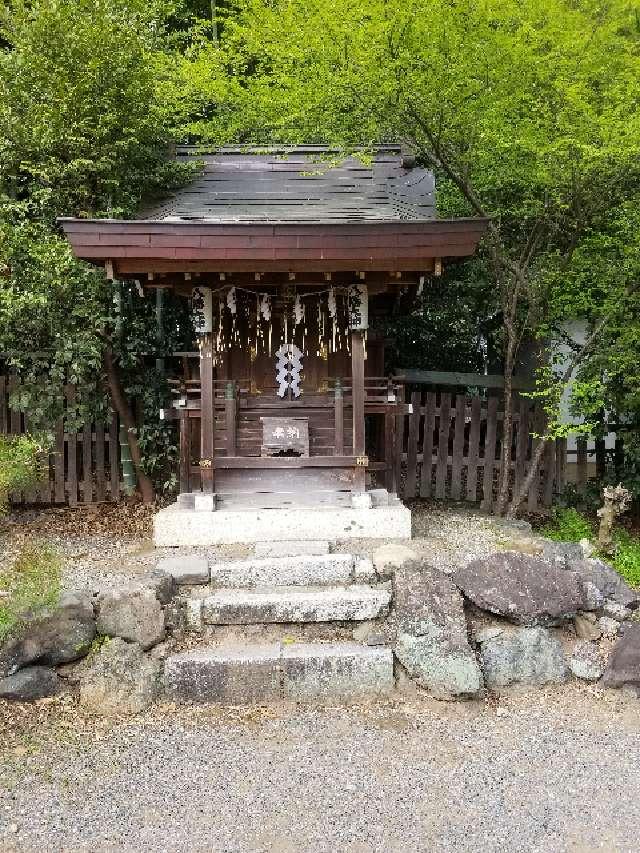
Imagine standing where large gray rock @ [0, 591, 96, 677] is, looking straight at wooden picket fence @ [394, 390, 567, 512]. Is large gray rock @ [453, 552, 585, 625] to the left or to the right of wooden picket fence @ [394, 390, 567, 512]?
right

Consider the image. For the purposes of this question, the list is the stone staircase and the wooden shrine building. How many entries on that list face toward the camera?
2

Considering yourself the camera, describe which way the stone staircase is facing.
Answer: facing the viewer

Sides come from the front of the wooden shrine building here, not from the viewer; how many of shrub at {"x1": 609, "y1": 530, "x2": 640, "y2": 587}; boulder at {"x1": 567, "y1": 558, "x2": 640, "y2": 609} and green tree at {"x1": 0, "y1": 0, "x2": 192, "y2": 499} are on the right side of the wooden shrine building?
1

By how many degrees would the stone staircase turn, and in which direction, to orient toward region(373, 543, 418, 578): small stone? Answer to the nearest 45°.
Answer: approximately 135° to its left

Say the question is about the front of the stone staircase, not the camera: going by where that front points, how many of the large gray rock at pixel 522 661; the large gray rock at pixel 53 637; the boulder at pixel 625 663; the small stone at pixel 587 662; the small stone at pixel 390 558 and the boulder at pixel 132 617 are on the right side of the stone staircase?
2

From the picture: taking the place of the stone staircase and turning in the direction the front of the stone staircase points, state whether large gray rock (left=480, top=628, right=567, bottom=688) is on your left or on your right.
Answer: on your left

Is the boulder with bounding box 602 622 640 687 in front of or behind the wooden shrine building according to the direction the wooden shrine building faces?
in front

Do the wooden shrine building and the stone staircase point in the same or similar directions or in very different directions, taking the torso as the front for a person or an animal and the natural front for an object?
same or similar directions

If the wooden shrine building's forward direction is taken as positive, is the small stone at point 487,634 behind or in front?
in front

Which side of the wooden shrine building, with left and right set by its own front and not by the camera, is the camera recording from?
front

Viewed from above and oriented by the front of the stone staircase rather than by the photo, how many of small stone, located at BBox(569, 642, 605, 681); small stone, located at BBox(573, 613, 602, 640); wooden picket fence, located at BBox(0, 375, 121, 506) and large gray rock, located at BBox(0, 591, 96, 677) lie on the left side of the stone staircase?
2

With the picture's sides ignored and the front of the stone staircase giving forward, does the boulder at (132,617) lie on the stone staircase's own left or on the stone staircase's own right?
on the stone staircase's own right

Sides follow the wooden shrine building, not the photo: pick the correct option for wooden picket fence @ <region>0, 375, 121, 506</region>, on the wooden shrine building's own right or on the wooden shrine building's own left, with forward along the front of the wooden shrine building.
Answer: on the wooden shrine building's own right

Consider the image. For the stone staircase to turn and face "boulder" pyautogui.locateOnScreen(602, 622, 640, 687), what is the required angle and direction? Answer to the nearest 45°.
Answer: approximately 90° to its left

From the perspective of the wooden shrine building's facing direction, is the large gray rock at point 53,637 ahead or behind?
ahead
